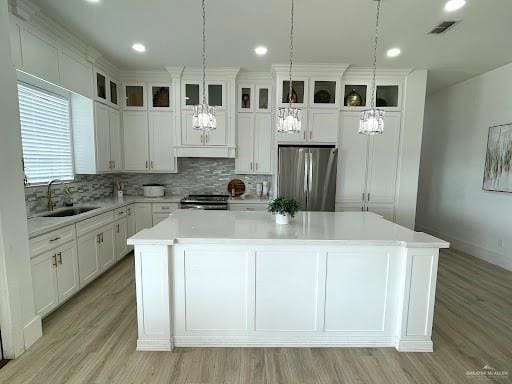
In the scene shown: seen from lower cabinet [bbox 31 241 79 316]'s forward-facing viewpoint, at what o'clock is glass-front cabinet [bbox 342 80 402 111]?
The glass-front cabinet is roughly at 11 o'clock from the lower cabinet.

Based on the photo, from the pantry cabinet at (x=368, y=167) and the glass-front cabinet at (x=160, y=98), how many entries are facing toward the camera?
2

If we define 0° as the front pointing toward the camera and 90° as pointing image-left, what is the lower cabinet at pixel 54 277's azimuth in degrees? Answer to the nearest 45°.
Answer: approximately 315°

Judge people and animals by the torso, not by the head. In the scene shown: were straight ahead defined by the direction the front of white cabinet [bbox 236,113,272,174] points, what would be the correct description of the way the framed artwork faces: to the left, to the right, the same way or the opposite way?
to the right

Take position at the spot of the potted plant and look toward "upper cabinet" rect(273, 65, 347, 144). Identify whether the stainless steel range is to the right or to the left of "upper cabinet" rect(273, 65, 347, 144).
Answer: left

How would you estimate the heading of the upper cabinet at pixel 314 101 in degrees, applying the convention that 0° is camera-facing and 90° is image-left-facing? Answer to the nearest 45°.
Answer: approximately 0°

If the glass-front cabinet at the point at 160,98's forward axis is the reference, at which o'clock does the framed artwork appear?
The framed artwork is roughly at 10 o'clock from the glass-front cabinet.

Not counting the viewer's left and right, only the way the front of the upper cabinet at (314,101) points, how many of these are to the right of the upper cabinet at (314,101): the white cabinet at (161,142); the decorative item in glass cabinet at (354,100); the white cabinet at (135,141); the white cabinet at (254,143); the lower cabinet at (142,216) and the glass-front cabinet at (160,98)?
5
